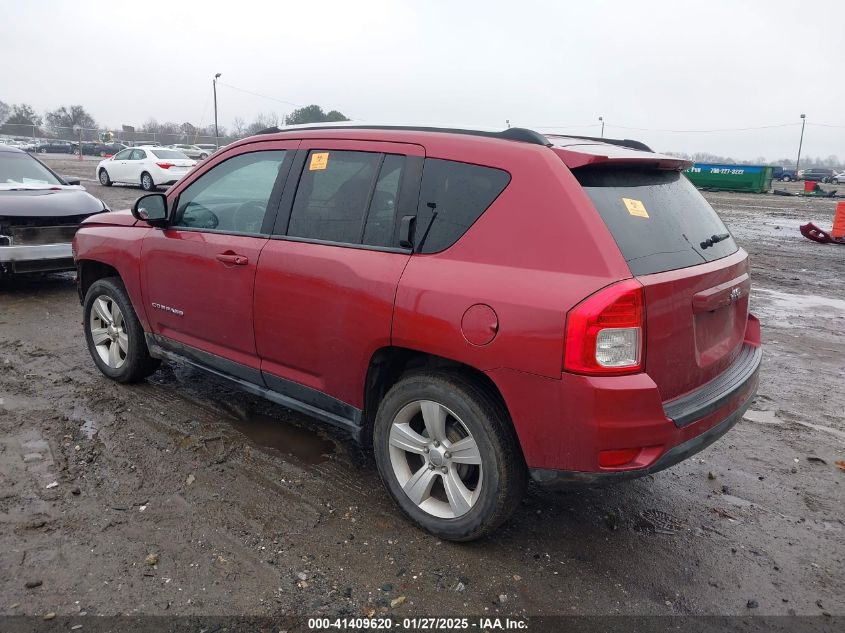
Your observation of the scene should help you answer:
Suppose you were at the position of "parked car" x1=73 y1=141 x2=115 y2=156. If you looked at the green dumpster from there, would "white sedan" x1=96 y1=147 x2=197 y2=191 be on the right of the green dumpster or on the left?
right

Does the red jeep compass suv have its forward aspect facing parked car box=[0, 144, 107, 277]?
yes

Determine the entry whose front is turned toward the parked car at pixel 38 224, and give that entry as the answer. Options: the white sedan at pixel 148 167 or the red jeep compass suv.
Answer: the red jeep compass suv

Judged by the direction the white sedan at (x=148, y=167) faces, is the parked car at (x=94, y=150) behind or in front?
in front

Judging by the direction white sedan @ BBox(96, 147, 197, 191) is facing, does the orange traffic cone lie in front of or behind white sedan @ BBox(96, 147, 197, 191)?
behind

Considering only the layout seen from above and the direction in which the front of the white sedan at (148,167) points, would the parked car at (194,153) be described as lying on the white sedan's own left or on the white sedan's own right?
on the white sedan's own right

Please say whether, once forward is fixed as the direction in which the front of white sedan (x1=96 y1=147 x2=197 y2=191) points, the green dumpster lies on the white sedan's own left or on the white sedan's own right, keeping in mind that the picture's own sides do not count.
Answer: on the white sedan's own right

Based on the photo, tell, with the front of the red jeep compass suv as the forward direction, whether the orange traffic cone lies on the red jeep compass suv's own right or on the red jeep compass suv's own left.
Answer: on the red jeep compass suv's own right

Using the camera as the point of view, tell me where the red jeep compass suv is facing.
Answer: facing away from the viewer and to the left of the viewer

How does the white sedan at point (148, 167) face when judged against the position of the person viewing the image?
facing away from the viewer and to the left of the viewer

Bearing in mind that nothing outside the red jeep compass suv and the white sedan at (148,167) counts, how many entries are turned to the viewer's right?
0

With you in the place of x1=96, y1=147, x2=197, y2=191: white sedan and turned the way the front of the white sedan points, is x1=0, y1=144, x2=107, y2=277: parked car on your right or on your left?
on your left
